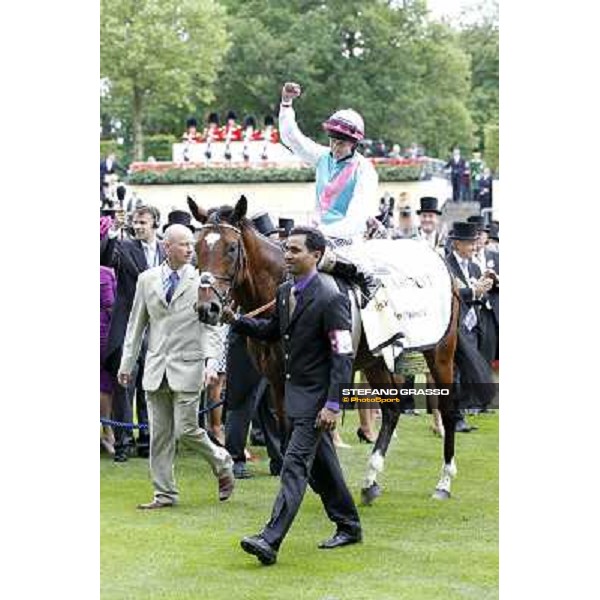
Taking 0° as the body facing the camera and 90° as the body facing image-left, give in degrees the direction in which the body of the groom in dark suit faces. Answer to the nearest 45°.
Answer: approximately 45°

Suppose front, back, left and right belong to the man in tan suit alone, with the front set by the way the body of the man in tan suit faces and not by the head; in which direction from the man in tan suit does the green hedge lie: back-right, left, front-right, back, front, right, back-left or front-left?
back-right

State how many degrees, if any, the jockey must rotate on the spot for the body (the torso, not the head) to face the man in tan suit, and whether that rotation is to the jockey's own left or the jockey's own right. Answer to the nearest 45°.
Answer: approximately 45° to the jockey's own right

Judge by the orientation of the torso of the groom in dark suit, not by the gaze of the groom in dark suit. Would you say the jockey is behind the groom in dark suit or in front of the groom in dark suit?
behind

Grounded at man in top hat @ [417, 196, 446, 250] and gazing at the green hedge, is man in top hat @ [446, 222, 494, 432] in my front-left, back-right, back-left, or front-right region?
back-right

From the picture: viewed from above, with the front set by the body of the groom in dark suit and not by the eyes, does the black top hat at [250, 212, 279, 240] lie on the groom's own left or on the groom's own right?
on the groom's own right

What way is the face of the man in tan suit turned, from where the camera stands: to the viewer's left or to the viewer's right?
to the viewer's right
